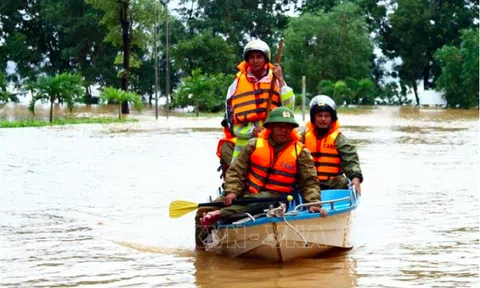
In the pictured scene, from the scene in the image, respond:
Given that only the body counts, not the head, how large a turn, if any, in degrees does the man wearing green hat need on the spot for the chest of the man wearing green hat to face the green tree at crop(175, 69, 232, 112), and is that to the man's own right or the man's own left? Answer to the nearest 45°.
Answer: approximately 180°

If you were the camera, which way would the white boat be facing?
facing the viewer

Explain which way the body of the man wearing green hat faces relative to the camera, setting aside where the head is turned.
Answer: toward the camera

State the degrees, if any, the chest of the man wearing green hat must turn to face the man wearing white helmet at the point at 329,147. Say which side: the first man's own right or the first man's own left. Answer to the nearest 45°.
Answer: approximately 135° to the first man's own left
